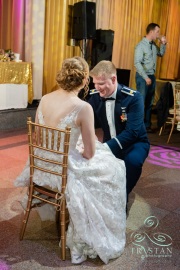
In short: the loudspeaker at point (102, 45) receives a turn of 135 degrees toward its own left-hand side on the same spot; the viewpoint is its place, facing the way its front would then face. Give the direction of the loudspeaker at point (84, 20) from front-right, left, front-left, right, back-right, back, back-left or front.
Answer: back

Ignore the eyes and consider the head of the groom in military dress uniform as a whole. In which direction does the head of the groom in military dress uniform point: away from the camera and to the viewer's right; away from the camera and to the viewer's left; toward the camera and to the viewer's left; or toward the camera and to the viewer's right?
toward the camera and to the viewer's left

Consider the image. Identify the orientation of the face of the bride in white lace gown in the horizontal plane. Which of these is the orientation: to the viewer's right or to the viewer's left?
to the viewer's right

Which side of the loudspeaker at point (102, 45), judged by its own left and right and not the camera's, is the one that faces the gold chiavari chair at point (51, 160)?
front

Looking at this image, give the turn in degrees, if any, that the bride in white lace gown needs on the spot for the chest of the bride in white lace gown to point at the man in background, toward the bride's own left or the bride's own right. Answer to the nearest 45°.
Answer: approximately 45° to the bride's own left

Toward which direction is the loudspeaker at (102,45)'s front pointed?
toward the camera

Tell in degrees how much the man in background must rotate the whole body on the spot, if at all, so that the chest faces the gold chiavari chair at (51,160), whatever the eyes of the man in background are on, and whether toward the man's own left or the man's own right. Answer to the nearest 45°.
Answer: approximately 45° to the man's own right

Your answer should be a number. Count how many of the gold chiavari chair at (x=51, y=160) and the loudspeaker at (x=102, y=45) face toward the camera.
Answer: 1

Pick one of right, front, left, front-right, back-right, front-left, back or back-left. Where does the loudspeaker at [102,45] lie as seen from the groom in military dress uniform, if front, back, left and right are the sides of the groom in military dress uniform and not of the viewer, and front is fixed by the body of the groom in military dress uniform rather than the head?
back-right

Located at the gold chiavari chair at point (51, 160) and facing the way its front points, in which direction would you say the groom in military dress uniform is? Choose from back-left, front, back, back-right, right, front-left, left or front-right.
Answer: front

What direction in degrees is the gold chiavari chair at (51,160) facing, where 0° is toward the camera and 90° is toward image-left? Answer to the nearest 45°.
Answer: approximately 225°

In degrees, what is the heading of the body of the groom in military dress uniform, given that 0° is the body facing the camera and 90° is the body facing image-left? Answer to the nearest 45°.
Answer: approximately 45°

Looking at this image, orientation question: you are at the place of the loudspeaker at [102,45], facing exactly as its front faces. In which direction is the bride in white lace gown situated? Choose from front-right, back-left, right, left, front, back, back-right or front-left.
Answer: front

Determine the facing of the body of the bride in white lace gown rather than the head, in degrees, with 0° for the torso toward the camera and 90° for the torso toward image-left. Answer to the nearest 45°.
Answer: approximately 225°

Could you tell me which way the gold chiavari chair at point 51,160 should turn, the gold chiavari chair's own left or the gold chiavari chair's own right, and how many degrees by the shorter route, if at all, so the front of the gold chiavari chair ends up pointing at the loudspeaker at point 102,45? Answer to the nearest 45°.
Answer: approximately 45° to the gold chiavari chair's own left

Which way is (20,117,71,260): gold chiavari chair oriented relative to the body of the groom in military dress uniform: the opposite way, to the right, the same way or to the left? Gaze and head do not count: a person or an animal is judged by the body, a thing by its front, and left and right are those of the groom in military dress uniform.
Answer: the opposite way
